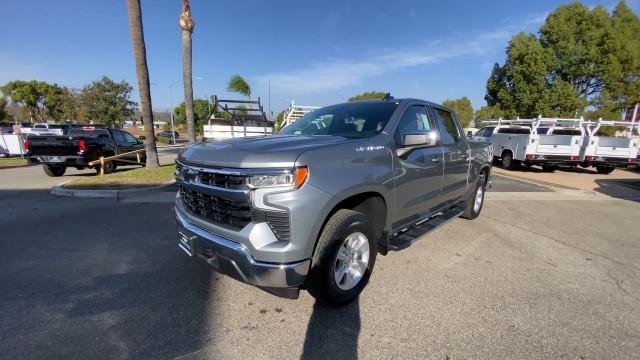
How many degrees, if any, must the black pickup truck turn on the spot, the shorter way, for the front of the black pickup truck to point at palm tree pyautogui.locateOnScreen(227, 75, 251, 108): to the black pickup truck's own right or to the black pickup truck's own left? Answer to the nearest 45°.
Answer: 0° — it already faces it

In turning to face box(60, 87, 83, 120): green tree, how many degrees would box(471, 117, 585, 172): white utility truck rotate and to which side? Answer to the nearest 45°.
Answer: approximately 45° to its left

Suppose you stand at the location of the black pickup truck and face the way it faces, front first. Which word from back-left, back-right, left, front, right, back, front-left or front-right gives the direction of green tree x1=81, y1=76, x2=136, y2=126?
front-left

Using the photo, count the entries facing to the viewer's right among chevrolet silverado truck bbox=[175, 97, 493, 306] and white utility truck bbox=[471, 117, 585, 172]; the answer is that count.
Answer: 0

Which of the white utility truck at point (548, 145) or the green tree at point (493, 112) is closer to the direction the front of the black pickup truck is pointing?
the green tree

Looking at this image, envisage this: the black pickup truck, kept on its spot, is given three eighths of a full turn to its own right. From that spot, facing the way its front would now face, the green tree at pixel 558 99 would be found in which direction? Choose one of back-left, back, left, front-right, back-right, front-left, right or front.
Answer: left

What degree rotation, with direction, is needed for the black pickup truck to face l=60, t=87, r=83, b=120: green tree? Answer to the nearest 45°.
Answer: approximately 45° to its left

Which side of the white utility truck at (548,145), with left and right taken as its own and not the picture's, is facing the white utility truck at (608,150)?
right

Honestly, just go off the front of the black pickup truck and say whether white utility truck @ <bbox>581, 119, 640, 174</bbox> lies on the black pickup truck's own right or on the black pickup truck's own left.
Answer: on the black pickup truck's own right

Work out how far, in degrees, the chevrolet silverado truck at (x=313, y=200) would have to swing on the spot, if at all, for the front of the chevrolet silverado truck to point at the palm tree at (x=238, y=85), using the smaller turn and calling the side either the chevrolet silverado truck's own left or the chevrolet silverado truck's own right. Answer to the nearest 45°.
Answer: approximately 135° to the chevrolet silverado truck's own right

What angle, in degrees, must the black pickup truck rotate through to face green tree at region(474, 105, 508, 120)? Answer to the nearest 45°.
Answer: approximately 45° to its right

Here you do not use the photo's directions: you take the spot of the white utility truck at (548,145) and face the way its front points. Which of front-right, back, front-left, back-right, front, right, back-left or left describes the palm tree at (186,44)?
left

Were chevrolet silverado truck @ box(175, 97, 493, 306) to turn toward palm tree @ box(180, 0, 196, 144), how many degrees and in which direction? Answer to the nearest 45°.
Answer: approximately 90° to its right

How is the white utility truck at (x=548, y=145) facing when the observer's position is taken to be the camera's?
facing away from the viewer and to the left of the viewer

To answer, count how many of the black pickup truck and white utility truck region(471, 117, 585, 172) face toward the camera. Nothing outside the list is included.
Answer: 0

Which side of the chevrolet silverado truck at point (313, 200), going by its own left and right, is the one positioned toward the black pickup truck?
right

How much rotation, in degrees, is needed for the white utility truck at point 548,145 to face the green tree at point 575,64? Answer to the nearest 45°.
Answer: approximately 45° to its right
